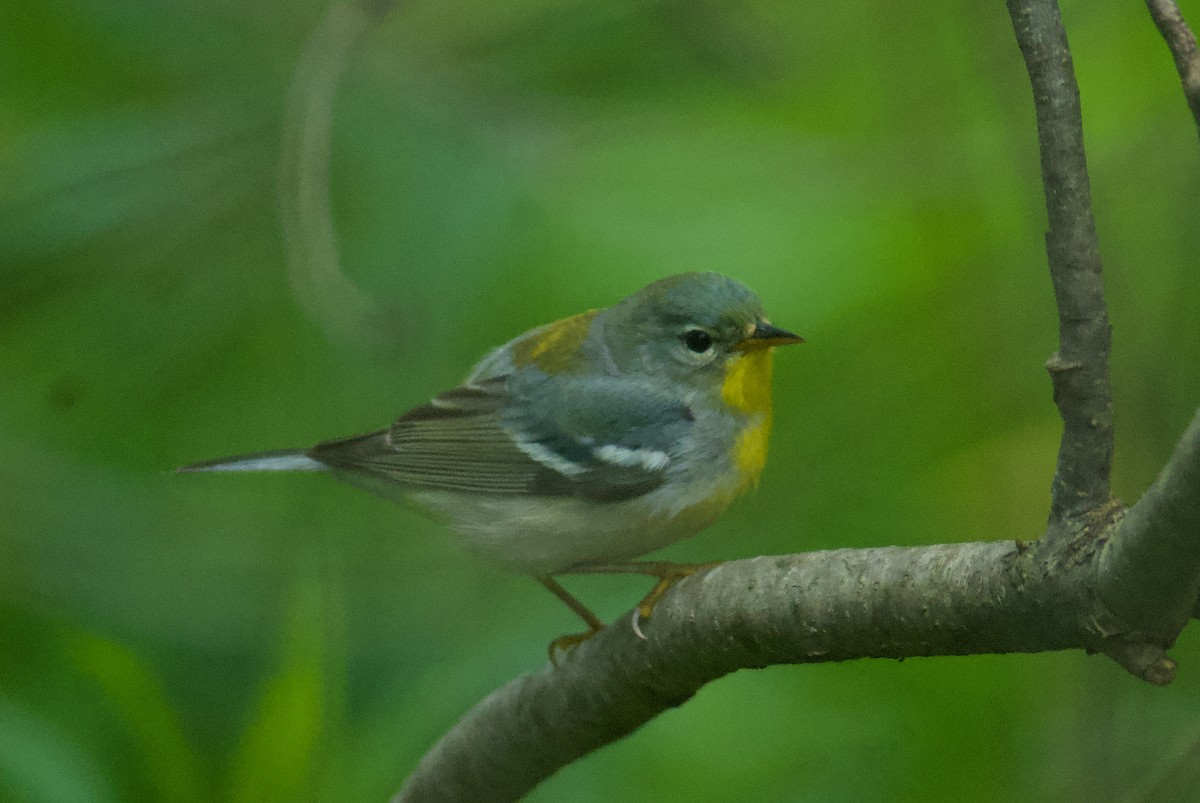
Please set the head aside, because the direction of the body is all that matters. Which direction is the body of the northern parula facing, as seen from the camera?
to the viewer's right

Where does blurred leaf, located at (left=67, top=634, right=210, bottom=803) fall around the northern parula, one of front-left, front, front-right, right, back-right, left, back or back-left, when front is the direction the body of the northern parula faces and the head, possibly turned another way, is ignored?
back-right

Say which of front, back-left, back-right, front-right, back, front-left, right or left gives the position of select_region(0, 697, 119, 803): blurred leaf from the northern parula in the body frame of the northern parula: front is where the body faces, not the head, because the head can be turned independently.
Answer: back-right
